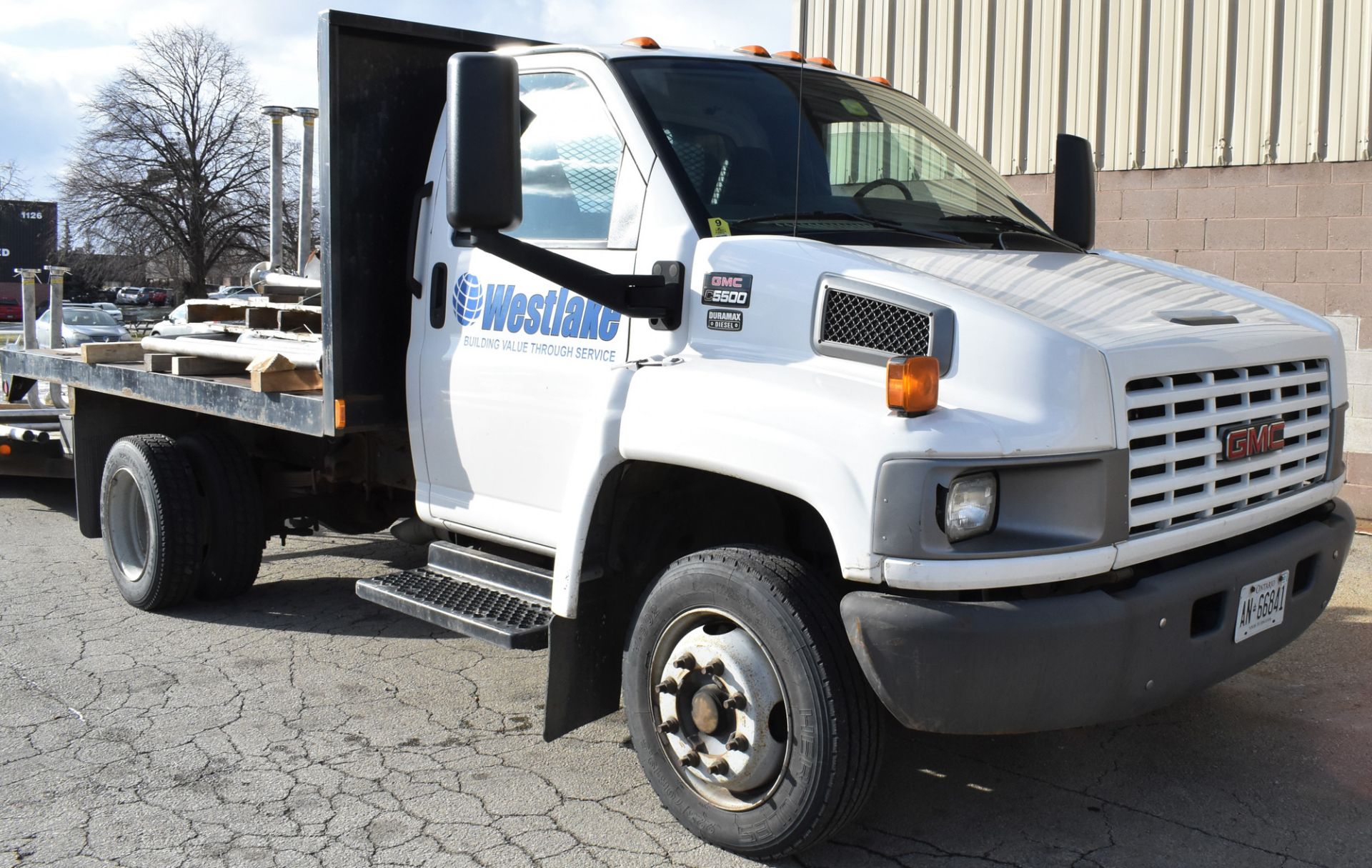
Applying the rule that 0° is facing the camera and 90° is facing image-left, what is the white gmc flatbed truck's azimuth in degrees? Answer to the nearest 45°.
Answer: approximately 315°

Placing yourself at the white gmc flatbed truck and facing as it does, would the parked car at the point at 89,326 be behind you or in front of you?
behind
